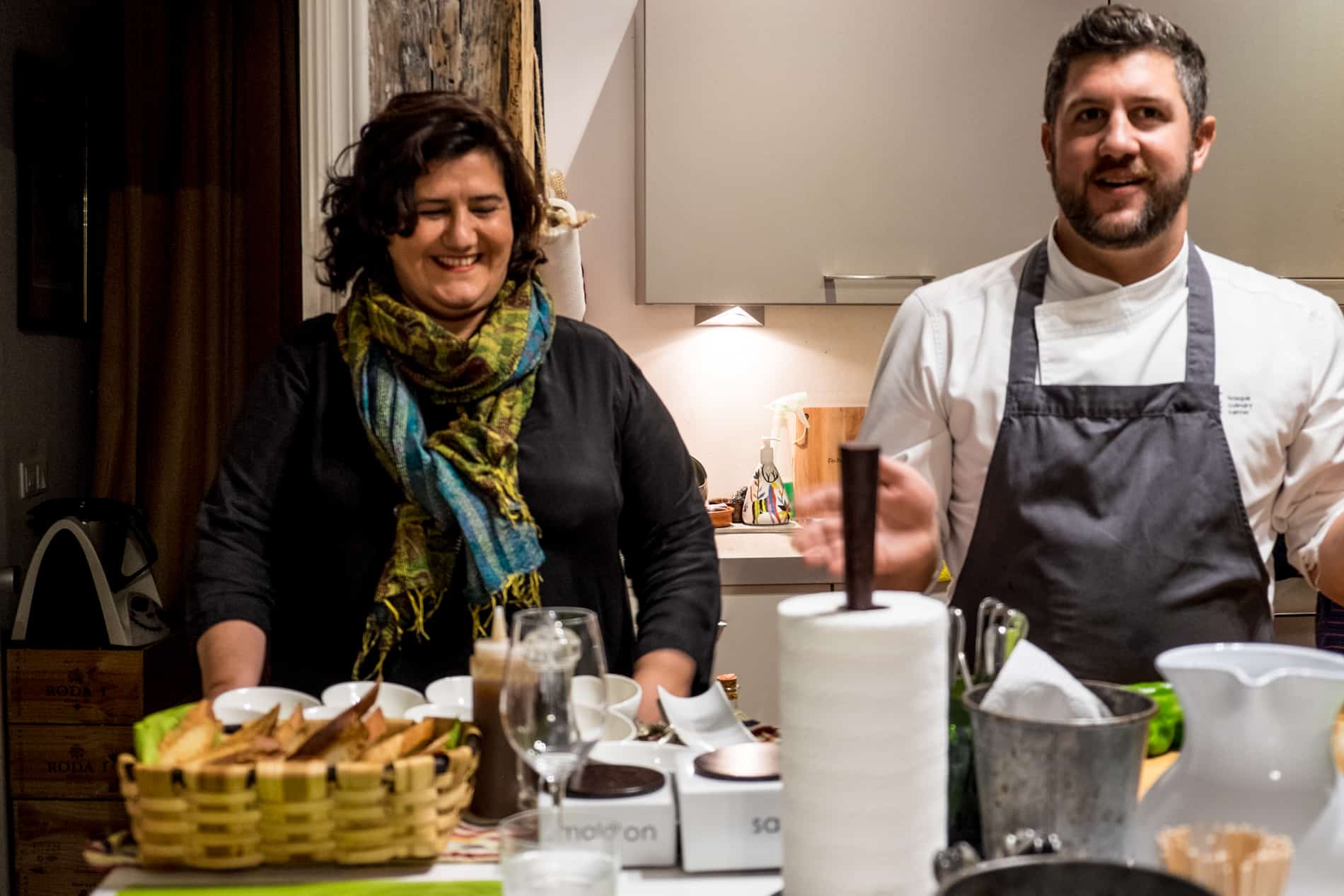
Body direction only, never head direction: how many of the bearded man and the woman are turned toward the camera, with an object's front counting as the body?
2

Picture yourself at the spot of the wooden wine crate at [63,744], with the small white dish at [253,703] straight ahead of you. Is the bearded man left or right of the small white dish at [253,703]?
left

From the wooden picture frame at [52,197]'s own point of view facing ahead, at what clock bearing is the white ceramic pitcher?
The white ceramic pitcher is roughly at 1 o'clock from the wooden picture frame.

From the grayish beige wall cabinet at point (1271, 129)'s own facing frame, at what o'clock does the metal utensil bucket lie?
The metal utensil bucket is roughly at 12 o'clock from the grayish beige wall cabinet.

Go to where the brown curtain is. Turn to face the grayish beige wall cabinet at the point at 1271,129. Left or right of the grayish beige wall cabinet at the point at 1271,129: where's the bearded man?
right

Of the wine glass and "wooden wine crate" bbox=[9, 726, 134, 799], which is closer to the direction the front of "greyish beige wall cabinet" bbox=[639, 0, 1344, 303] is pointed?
the wine glass

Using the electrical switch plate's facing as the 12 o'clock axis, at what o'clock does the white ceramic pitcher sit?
The white ceramic pitcher is roughly at 1 o'clock from the electrical switch plate.

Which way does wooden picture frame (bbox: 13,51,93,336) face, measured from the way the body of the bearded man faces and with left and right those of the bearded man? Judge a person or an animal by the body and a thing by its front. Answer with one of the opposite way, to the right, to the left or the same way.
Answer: to the left

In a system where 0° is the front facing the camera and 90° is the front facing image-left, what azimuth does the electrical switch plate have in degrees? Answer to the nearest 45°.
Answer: approximately 315°

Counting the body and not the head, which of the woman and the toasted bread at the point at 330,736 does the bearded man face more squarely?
the toasted bread

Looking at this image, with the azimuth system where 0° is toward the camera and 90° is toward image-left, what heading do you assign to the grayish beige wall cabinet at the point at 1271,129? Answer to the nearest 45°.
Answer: approximately 0°
